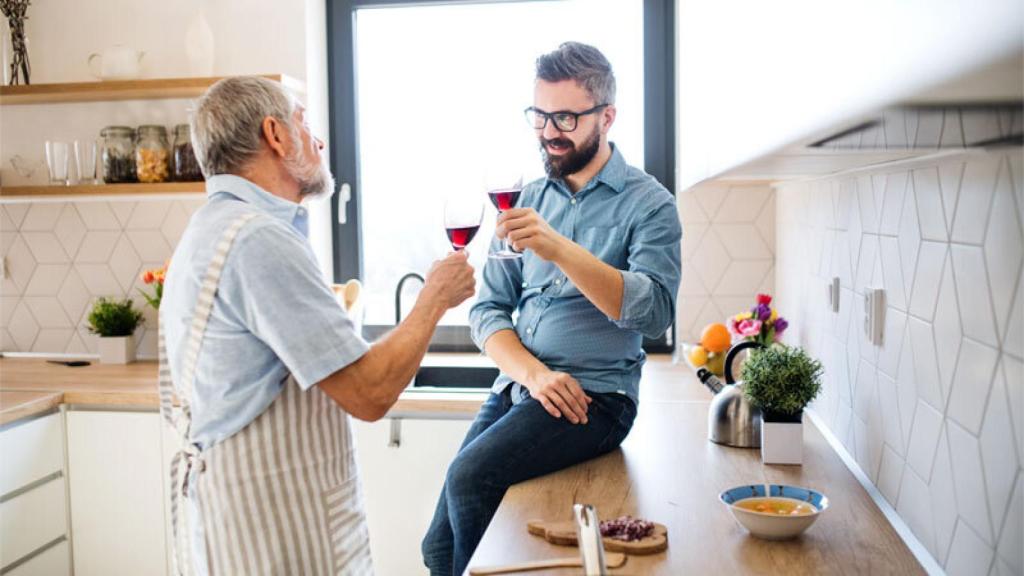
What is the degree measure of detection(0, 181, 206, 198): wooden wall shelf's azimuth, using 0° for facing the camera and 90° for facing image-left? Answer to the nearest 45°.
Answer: approximately 0°

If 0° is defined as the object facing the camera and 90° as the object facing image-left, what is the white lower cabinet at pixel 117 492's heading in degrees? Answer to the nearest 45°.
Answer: approximately 0°

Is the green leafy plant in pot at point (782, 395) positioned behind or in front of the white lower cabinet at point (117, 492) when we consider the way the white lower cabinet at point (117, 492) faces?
in front

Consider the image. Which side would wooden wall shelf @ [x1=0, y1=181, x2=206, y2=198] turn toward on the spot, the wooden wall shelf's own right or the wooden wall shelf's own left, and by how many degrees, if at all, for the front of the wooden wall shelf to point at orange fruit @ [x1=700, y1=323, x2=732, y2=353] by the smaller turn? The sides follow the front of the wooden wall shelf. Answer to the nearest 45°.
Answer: approximately 45° to the wooden wall shelf's own left

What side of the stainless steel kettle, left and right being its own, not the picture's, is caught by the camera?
left

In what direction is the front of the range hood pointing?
to the viewer's left

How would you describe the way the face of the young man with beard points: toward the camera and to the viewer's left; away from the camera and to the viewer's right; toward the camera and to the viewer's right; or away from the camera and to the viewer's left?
toward the camera and to the viewer's left

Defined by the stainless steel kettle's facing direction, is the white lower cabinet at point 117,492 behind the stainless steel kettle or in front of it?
in front
